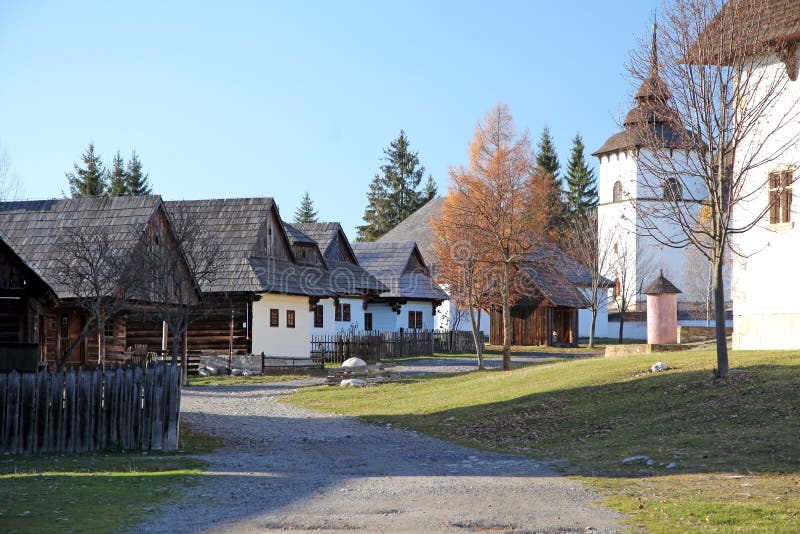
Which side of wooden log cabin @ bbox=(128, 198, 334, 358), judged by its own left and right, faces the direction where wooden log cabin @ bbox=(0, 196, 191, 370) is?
right

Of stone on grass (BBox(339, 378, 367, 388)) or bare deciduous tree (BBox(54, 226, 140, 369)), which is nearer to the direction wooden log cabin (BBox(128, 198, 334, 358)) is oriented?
the stone on grass

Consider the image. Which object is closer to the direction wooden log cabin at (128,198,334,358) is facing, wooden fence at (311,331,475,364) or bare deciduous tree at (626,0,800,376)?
the bare deciduous tree

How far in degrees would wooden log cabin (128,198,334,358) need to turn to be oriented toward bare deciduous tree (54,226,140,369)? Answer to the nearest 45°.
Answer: approximately 45° to its right

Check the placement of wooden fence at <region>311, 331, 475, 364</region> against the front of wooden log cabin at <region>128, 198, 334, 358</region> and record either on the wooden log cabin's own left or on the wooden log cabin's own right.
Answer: on the wooden log cabin's own left

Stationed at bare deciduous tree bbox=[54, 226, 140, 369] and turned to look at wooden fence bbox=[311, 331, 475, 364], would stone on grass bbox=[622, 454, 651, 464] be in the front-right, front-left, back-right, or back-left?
back-right

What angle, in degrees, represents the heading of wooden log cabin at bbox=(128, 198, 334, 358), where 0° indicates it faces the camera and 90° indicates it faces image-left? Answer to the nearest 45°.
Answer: approximately 315°

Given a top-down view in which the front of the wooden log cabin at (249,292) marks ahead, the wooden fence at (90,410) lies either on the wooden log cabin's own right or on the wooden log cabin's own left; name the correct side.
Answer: on the wooden log cabin's own right
